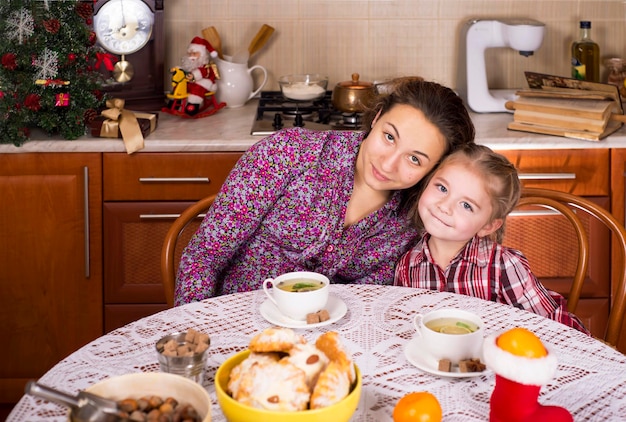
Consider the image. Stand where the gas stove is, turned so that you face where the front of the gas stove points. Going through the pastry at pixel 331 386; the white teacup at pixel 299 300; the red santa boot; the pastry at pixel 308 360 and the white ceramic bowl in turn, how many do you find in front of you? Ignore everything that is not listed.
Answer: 5

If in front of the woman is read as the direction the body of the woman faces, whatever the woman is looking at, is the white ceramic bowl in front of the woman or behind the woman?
in front

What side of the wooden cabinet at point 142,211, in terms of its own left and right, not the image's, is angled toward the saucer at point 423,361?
front

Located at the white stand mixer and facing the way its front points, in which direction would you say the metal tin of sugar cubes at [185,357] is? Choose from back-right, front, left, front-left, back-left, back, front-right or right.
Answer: right
